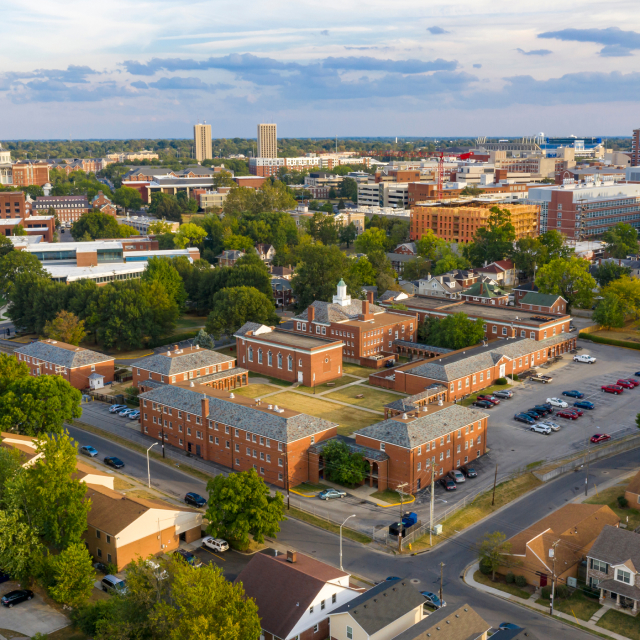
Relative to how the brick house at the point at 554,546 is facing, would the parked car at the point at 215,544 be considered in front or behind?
in front

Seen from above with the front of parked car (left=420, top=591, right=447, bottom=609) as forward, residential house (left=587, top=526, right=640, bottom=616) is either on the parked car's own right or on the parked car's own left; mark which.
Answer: on the parked car's own left

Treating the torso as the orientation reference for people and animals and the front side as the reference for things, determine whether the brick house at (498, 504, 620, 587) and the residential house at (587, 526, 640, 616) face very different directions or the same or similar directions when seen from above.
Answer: same or similar directions

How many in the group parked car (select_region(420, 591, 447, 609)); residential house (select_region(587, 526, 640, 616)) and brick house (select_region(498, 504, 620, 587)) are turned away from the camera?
0

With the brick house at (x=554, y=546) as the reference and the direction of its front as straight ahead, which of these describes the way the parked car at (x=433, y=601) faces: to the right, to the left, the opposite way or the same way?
to the left

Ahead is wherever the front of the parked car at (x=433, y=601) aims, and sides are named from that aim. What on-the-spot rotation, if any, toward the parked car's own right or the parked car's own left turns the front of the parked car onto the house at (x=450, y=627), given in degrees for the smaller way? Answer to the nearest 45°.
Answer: approximately 45° to the parked car's own right

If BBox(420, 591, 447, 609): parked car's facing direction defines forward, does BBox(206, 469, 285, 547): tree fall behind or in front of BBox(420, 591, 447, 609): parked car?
behind

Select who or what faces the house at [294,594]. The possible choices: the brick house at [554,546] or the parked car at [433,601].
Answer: the brick house

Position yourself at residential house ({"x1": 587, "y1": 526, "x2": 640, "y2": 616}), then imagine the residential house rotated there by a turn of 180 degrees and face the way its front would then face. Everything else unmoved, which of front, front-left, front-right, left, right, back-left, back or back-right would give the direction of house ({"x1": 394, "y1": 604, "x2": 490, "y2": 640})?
back

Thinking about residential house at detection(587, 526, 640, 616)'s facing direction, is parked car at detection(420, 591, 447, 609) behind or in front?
in front

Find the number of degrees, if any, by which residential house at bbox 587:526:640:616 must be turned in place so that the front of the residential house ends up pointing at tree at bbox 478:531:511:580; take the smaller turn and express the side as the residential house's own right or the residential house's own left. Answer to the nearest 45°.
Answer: approximately 45° to the residential house's own right

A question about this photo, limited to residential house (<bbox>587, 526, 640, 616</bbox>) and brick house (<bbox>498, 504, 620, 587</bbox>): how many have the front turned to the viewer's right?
0

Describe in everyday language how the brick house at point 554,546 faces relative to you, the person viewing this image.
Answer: facing the viewer and to the left of the viewer

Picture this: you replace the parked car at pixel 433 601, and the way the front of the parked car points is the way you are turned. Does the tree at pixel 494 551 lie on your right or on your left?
on your left

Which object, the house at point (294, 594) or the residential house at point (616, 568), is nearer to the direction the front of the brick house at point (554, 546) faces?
the house

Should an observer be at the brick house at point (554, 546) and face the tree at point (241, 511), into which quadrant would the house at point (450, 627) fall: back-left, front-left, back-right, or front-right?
front-left

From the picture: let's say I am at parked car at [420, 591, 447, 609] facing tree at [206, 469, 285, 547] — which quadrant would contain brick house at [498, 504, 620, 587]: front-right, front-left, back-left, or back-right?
back-right

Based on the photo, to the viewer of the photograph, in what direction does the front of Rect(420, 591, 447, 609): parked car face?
facing the viewer and to the right of the viewer

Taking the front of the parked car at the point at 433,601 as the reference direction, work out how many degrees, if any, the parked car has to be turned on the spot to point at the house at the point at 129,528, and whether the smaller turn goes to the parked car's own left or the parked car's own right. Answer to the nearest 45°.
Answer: approximately 135° to the parked car's own right

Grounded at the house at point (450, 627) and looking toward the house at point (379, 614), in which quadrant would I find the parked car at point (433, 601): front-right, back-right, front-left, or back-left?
front-right
